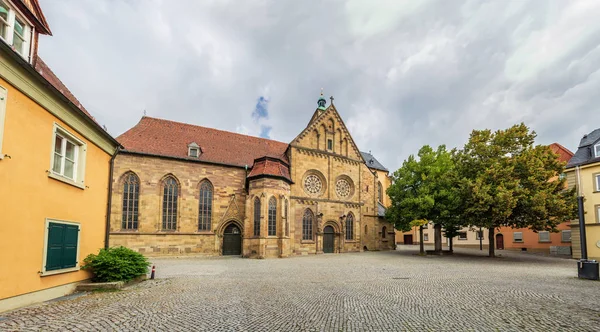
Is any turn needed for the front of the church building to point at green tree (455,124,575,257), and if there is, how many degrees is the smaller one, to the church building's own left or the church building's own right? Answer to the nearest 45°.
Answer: approximately 45° to the church building's own left

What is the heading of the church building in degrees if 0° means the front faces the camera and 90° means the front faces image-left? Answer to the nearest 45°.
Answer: approximately 0°

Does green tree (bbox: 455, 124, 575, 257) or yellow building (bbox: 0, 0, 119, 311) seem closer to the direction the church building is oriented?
the yellow building

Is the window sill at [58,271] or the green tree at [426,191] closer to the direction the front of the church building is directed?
the window sill

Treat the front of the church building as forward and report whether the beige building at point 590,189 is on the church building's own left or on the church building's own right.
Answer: on the church building's own left

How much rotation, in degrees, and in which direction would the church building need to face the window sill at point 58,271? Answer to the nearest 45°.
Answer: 0° — it already faces it

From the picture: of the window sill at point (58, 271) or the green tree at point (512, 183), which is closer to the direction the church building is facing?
the window sill

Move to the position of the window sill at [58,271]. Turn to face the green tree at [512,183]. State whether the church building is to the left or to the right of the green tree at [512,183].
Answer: left

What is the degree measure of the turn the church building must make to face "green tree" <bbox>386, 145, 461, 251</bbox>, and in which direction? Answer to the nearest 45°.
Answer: approximately 90° to its left

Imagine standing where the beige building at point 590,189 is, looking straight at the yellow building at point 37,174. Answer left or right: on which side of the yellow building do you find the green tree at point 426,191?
right

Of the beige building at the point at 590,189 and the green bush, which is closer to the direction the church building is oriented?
the green bush
